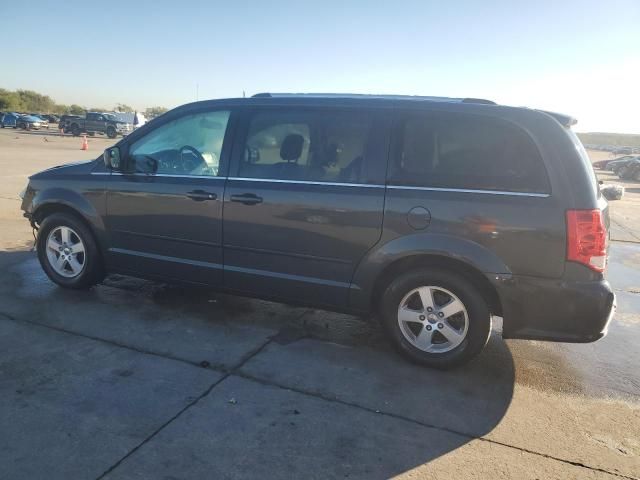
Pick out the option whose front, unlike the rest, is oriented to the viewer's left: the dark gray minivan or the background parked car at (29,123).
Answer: the dark gray minivan

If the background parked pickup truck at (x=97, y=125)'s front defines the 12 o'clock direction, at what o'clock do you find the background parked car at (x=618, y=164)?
the background parked car at (x=618, y=164) is roughly at 12 o'clock from the background parked pickup truck at (x=97, y=125).

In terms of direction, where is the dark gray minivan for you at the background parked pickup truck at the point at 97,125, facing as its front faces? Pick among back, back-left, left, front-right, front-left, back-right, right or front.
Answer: front-right

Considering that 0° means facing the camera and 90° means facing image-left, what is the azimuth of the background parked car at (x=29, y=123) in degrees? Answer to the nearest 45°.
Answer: approximately 315°

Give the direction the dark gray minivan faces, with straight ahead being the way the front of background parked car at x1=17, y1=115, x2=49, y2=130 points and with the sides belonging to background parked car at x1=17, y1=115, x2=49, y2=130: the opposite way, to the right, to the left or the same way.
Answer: the opposite way

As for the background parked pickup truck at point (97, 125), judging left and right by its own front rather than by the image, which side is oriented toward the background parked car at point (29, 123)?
back

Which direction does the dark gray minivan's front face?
to the viewer's left

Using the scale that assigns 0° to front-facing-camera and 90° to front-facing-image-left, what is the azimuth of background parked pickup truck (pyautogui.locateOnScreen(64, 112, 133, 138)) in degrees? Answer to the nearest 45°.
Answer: approximately 315°

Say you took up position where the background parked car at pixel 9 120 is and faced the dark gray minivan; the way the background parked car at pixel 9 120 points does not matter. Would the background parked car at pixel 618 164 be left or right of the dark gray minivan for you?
left

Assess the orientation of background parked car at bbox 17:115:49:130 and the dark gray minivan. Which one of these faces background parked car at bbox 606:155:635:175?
background parked car at bbox 17:115:49:130

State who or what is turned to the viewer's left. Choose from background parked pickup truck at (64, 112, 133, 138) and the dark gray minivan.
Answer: the dark gray minivan
